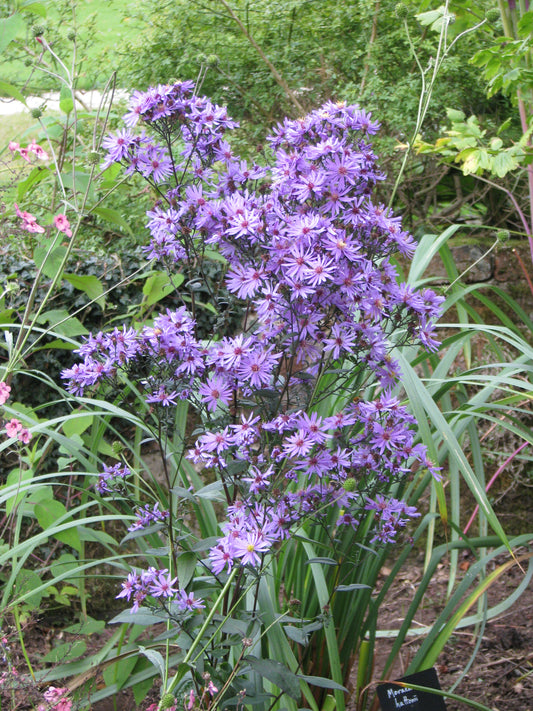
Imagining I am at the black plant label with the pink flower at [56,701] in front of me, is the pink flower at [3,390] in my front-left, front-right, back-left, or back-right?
front-right

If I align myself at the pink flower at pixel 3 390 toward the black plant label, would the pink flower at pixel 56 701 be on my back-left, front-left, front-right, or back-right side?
front-right

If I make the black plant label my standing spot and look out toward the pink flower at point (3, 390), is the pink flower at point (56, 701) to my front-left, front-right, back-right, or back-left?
front-left

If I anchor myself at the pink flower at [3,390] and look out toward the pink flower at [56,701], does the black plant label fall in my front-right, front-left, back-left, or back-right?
front-left

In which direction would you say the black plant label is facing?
toward the camera
